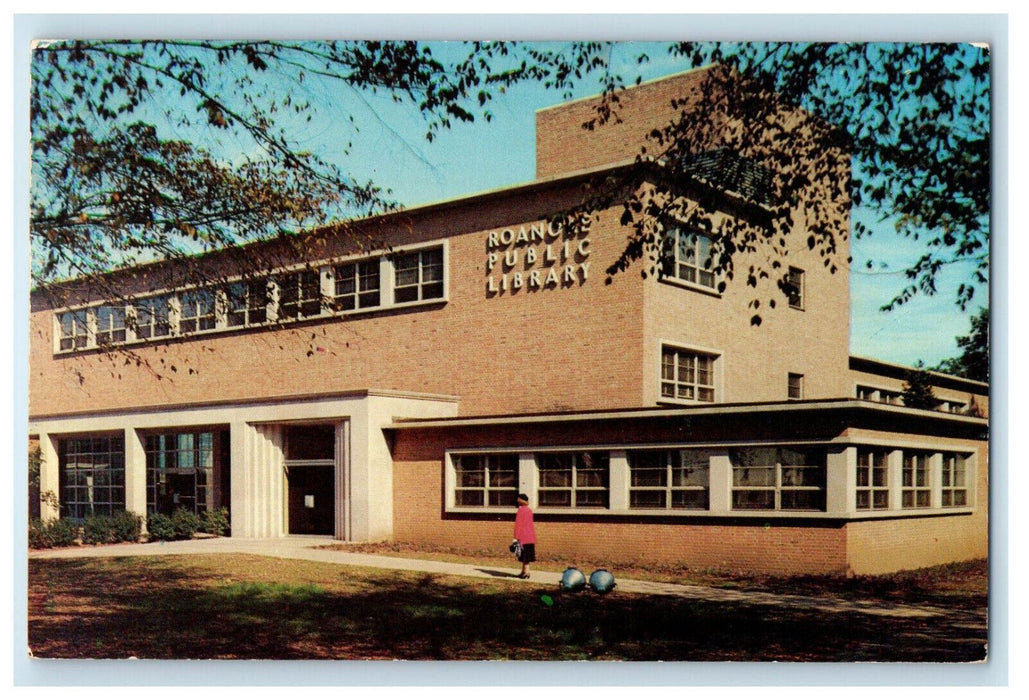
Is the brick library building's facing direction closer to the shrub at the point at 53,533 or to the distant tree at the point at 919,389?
the shrub

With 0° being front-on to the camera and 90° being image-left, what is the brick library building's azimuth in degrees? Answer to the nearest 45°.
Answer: approximately 45°

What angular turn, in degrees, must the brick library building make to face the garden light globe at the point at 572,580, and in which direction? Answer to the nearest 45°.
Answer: approximately 45° to its left
